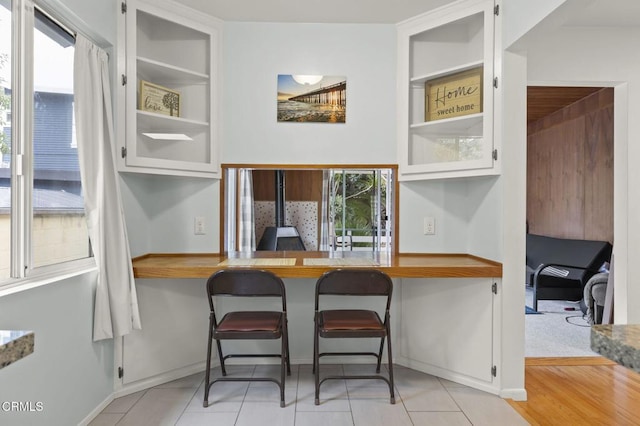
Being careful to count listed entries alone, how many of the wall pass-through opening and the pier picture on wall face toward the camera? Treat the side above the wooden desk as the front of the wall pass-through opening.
2

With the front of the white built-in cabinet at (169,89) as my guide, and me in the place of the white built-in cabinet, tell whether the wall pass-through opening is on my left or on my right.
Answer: on my left

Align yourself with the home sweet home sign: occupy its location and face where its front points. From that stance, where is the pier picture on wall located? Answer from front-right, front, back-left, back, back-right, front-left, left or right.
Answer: front-right

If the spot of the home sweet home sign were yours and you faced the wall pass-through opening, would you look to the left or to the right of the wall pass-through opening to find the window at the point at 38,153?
left

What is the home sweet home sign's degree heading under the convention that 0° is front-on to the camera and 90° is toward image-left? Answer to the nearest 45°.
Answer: approximately 45°

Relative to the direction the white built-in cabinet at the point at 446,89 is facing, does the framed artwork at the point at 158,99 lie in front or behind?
in front

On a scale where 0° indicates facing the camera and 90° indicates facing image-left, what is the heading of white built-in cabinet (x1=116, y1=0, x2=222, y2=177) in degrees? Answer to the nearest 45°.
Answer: approximately 315°

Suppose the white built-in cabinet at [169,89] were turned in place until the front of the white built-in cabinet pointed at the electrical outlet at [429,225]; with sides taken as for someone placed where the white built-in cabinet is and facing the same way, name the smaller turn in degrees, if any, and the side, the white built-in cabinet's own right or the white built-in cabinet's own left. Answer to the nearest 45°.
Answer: approximately 45° to the white built-in cabinet's own left

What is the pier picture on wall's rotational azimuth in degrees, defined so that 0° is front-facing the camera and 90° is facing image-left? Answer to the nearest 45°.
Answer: approximately 0°

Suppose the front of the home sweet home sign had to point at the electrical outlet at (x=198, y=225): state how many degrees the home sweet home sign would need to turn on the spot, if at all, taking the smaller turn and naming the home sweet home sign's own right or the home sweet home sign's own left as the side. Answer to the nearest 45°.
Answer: approximately 45° to the home sweet home sign's own right

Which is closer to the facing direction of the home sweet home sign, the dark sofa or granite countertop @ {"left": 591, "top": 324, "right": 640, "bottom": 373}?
the granite countertop

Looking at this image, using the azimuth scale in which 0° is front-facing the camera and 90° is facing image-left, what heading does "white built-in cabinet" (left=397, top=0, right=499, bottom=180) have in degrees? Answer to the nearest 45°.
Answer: approximately 45°

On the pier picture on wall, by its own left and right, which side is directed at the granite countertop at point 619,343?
front

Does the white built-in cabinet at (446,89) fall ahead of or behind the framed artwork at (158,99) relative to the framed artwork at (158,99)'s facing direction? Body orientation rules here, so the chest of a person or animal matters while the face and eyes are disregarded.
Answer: ahead
